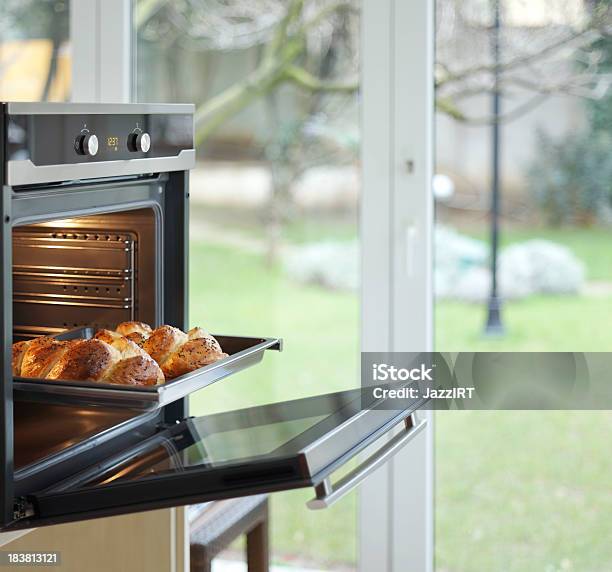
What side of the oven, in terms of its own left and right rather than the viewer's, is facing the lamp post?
left

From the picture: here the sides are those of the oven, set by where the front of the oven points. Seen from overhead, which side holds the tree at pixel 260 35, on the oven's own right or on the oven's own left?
on the oven's own left

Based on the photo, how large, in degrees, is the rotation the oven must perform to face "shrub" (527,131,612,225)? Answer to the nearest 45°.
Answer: approximately 90° to its left

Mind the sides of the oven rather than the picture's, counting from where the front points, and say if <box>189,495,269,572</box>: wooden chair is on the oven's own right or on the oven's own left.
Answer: on the oven's own left

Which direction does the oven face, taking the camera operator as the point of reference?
facing the viewer and to the right of the viewer

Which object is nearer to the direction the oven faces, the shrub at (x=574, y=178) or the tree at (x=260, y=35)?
the shrub

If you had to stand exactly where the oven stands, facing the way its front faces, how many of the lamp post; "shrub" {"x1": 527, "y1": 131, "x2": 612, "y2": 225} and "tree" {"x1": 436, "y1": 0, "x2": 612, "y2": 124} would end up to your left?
3
